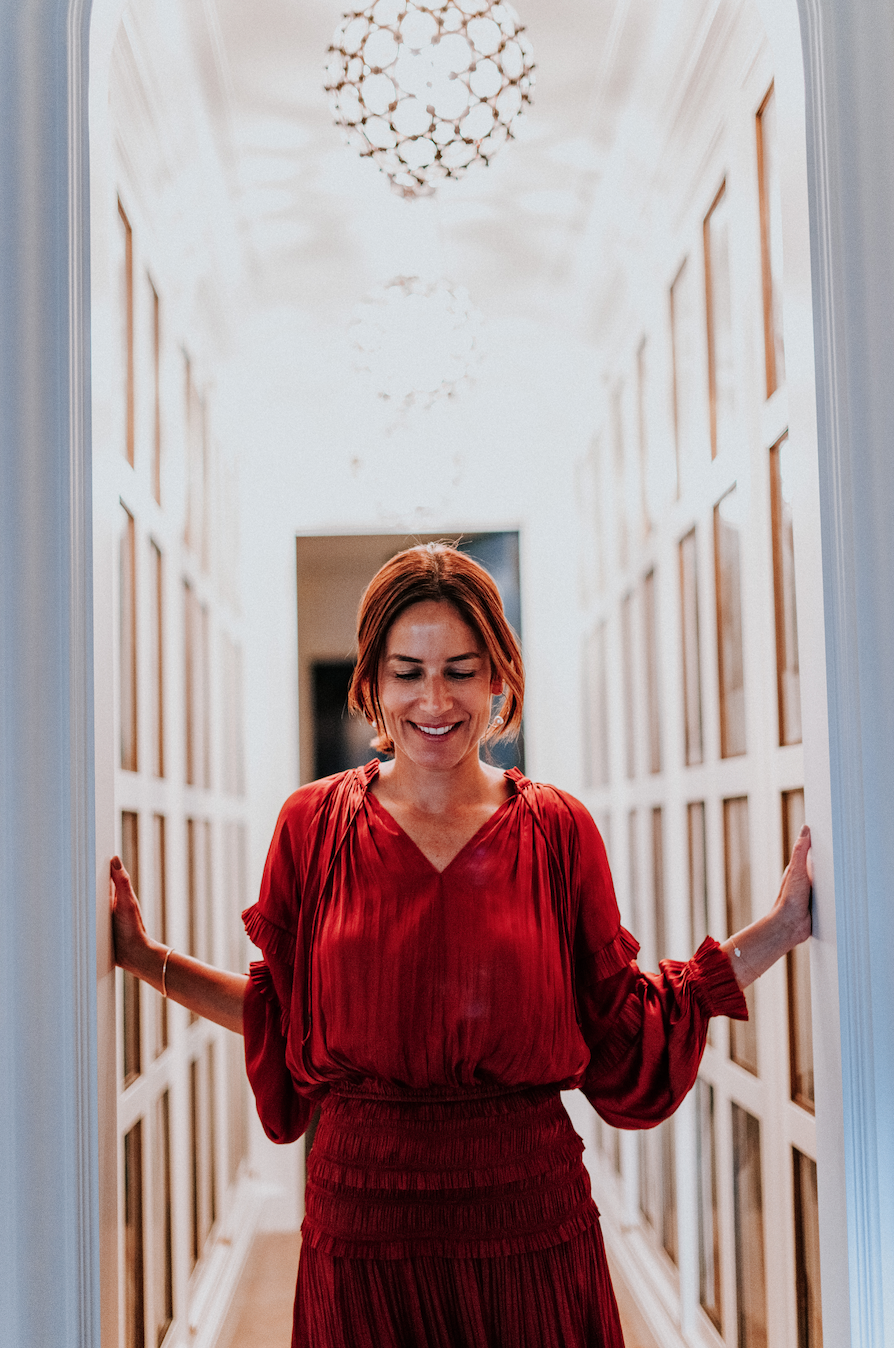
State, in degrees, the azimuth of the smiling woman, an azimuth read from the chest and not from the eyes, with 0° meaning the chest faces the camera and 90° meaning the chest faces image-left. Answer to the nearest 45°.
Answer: approximately 0°
